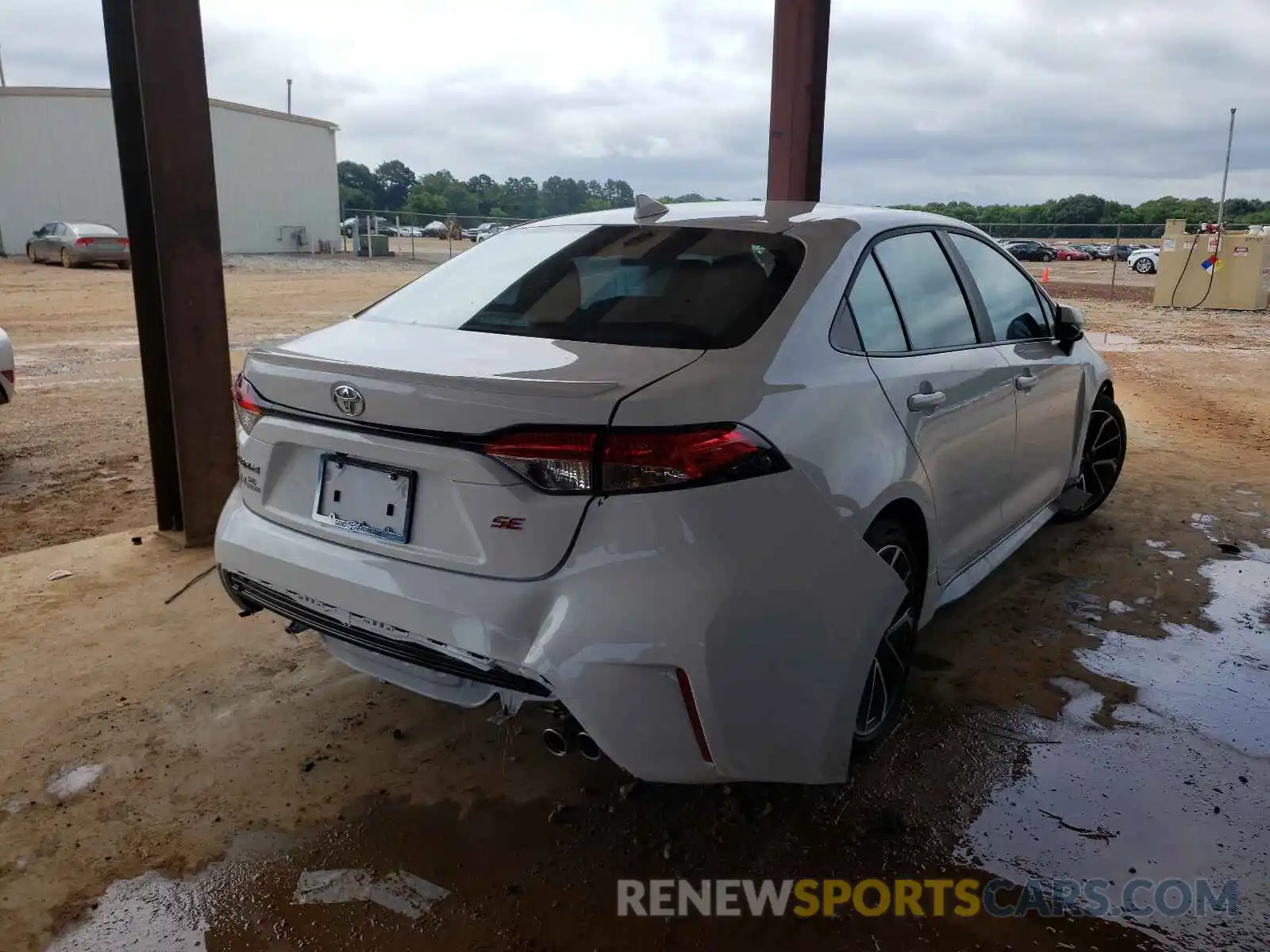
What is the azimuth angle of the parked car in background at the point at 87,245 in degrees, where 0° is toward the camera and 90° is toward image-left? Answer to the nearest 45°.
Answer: approximately 135°

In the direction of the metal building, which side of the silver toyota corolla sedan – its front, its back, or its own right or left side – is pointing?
left

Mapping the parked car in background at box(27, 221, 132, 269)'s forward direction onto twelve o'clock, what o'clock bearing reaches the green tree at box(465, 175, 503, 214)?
The green tree is roughly at 3 o'clock from the parked car in background.

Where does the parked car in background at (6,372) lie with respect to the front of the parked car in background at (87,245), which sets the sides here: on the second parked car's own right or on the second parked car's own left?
on the second parked car's own left

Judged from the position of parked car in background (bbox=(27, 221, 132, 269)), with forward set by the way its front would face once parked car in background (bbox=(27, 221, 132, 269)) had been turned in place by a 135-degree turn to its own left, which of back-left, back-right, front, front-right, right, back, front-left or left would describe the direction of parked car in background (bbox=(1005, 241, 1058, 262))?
left

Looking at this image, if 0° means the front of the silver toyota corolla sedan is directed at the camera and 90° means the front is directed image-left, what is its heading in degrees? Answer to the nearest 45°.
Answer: approximately 225°

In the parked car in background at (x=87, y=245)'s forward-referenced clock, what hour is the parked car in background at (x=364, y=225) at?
the parked car in background at (x=364, y=225) is roughly at 3 o'clock from the parked car in background at (x=87, y=245).

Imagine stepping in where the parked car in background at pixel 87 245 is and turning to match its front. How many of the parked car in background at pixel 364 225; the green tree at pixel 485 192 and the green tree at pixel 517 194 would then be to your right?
3

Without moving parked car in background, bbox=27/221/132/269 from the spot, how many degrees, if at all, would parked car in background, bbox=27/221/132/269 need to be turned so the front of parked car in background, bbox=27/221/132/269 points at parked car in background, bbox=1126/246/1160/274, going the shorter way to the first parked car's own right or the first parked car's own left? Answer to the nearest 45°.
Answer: approximately 135° to the first parked car's own right

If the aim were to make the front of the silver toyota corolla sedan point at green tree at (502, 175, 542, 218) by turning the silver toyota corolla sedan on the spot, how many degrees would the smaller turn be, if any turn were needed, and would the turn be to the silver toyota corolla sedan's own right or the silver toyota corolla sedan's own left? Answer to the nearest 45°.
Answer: approximately 45° to the silver toyota corolla sedan's own left
